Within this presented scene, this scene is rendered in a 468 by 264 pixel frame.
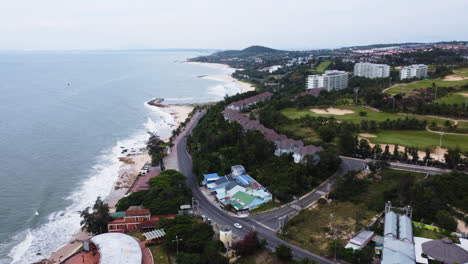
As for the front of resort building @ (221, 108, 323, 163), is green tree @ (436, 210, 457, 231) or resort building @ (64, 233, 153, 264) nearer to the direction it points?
the resort building

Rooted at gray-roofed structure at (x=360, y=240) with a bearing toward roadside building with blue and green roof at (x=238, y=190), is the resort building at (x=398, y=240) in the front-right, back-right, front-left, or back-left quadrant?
back-right

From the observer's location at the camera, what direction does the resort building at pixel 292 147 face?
facing the viewer and to the left of the viewer

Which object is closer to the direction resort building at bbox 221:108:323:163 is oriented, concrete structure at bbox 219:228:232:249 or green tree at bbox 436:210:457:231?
the concrete structure

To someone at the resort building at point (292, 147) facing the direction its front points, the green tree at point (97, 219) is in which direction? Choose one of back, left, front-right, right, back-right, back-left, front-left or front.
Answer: front

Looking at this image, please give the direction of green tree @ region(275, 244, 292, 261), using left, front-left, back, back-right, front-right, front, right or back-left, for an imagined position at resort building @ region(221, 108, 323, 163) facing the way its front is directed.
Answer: front-left

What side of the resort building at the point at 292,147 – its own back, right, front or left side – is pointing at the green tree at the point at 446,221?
left

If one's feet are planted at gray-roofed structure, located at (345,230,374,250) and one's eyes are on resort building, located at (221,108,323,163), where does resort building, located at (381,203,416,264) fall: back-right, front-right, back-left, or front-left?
back-right

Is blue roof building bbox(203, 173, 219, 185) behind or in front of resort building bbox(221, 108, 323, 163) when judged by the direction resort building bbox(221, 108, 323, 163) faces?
in front

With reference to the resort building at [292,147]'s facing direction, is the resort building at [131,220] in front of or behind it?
in front

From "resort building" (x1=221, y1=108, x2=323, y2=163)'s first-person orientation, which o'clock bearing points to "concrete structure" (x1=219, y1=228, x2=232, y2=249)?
The concrete structure is roughly at 11 o'clock from the resort building.

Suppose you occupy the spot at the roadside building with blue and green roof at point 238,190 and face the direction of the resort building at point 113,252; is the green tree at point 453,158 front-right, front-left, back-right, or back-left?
back-left

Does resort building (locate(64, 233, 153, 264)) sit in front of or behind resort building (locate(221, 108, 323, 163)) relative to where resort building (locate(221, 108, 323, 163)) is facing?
in front

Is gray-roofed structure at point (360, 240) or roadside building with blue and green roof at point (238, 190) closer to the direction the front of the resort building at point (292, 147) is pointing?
the roadside building with blue and green roof
